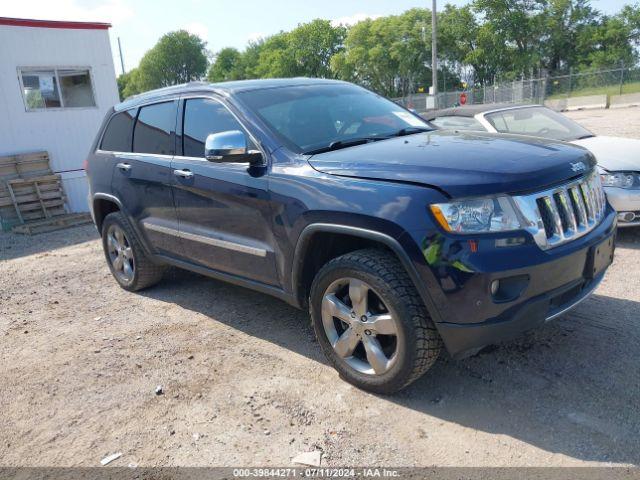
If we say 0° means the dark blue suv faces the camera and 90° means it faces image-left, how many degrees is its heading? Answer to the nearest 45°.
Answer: approximately 315°

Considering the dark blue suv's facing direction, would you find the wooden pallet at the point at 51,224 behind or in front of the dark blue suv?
behind

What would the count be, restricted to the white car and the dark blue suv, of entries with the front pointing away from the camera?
0

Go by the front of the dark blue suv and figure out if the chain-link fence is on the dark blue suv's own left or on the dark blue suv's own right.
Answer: on the dark blue suv's own left

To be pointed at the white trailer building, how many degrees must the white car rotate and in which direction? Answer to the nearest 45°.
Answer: approximately 135° to its right

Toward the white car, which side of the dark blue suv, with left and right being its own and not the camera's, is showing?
left

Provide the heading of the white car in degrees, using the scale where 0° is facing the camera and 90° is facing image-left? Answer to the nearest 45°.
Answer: approximately 315°

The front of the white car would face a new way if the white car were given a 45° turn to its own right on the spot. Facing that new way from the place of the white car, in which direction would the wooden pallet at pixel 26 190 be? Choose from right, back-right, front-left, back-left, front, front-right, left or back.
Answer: right

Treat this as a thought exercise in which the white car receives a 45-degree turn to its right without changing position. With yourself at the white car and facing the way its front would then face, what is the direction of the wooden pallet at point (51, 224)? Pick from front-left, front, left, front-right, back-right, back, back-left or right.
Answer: right

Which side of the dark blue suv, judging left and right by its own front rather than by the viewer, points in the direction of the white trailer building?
back

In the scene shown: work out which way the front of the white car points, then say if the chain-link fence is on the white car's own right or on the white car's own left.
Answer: on the white car's own left

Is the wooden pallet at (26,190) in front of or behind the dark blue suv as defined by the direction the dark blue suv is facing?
behind
